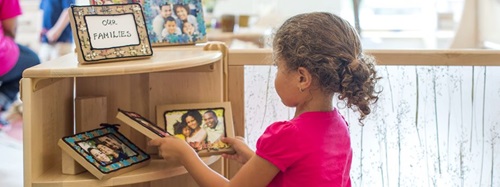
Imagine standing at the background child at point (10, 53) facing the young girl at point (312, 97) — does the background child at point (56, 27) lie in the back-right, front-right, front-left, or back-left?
back-left

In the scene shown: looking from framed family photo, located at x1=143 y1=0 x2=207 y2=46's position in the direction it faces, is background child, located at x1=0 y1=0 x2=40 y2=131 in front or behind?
behind

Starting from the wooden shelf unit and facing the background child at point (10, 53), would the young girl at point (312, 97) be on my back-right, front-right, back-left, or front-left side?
back-right

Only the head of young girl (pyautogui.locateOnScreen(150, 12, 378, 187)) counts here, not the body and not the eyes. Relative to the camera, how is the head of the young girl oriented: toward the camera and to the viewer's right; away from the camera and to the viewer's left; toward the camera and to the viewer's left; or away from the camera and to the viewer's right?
away from the camera and to the viewer's left

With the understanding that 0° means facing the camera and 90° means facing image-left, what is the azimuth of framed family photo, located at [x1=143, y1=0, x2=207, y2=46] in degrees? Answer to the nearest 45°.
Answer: approximately 0°

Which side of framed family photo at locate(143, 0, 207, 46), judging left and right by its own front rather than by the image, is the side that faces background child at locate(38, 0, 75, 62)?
back
